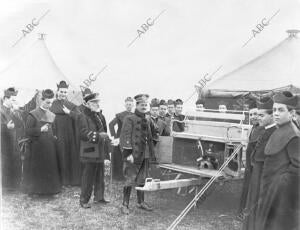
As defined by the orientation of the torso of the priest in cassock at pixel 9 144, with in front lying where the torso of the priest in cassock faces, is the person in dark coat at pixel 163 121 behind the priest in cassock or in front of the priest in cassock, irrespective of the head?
in front

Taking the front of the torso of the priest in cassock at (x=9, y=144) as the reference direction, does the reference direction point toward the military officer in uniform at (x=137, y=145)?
yes

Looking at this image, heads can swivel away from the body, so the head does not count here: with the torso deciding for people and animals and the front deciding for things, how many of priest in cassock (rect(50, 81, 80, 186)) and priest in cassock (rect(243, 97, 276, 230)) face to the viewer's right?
0

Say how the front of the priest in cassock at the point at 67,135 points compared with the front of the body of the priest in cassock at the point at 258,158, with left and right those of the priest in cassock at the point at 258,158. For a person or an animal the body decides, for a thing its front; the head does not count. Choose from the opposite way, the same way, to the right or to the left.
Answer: to the left

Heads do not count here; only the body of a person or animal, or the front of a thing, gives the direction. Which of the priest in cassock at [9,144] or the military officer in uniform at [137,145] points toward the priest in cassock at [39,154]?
the priest in cassock at [9,144]

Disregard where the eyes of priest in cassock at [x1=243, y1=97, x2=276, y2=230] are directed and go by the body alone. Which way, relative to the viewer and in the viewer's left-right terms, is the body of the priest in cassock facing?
facing the viewer and to the left of the viewer

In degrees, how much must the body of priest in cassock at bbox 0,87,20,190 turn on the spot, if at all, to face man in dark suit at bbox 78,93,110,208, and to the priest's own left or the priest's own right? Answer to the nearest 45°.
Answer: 0° — they already face them

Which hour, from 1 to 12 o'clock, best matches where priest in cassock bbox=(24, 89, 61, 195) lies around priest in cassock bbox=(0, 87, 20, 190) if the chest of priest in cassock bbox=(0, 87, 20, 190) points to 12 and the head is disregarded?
priest in cassock bbox=(24, 89, 61, 195) is roughly at 12 o'clock from priest in cassock bbox=(0, 87, 20, 190).

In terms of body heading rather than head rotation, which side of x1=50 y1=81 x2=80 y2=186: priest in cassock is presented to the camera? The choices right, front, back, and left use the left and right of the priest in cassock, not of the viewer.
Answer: front

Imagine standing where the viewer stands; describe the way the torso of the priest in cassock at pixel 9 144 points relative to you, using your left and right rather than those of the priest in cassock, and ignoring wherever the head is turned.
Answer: facing the viewer and to the right of the viewer
